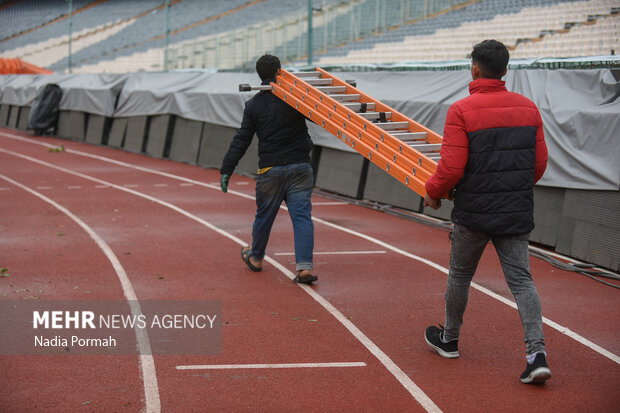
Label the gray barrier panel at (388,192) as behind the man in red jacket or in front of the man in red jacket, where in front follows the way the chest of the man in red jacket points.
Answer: in front

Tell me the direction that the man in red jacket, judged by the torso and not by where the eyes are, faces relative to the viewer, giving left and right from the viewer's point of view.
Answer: facing away from the viewer and to the left of the viewer

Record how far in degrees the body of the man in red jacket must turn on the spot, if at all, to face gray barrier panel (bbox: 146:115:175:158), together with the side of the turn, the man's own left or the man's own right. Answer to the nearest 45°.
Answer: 0° — they already face it

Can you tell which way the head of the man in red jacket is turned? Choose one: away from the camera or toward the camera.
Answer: away from the camera

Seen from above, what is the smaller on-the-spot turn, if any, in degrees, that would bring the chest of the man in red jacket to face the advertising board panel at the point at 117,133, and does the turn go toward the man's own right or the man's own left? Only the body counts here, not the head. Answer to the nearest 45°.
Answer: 0° — they already face it

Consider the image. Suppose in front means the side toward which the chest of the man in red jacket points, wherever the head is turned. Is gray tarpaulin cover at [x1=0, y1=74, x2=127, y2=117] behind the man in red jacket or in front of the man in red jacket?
in front

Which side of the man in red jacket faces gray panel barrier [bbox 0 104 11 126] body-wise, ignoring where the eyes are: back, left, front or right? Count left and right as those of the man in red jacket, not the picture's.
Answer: front

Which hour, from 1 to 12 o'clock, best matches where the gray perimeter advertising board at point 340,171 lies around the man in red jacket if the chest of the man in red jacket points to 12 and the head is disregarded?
The gray perimeter advertising board is roughly at 1 o'clock from the man in red jacket.

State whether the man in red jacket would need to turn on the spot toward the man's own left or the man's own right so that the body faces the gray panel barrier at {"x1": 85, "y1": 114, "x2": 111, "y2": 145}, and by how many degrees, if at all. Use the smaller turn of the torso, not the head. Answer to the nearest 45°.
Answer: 0° — they already face it

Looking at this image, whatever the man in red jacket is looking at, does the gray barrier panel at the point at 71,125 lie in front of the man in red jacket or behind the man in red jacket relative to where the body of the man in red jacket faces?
in front
